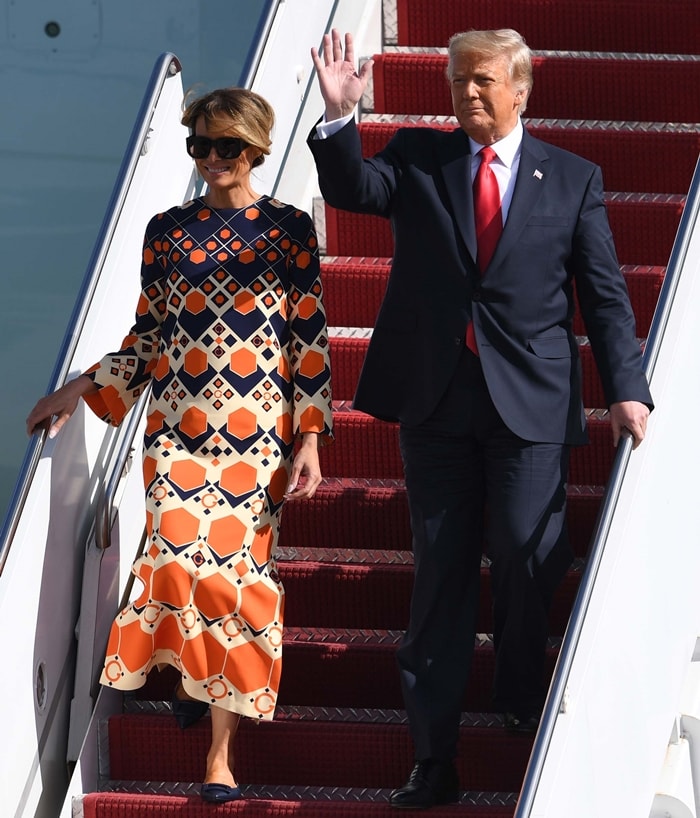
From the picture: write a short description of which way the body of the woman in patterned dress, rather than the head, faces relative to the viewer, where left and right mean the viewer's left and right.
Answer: facing the viewer

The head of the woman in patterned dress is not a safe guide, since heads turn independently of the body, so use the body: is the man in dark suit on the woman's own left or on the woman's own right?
on the woman's own left
